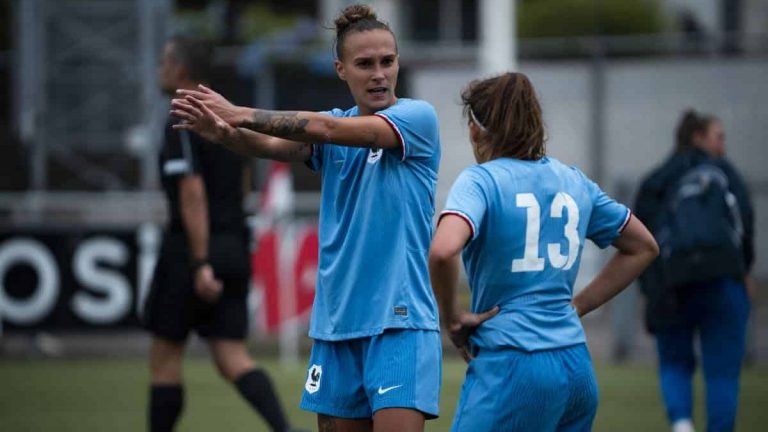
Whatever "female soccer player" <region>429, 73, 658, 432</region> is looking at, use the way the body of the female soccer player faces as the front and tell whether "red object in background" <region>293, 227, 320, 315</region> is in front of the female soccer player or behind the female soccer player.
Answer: in front

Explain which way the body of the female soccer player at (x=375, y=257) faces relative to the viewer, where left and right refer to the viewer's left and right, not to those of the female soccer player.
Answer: facing the viewer and to the left of the viewer

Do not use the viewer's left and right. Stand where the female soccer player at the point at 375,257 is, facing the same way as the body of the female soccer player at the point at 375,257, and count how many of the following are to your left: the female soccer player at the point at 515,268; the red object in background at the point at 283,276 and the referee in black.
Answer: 1

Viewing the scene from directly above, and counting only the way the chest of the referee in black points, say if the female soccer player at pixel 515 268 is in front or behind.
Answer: behind

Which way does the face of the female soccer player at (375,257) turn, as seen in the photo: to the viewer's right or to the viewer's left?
to the viewer's right
